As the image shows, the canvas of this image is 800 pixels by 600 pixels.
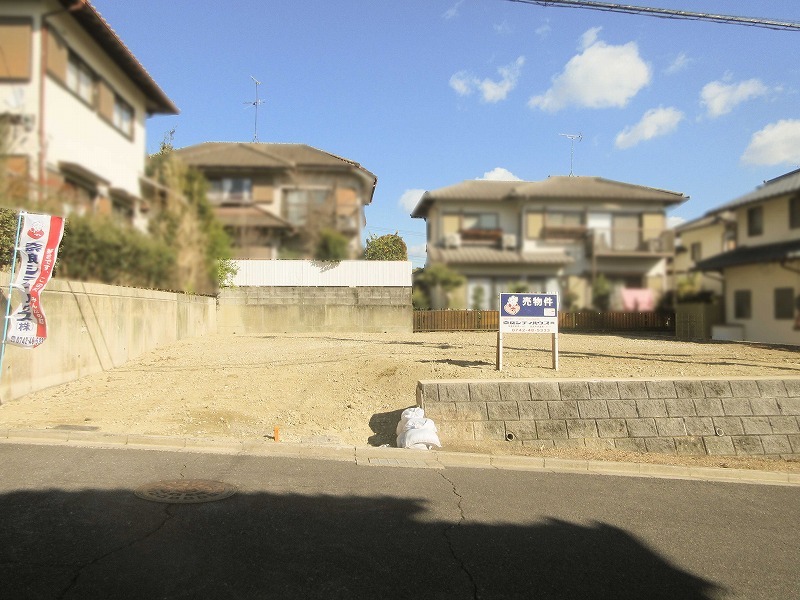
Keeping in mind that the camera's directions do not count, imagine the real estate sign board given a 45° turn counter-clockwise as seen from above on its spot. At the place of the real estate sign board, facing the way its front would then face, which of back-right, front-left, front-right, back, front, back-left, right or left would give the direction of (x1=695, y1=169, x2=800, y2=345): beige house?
left

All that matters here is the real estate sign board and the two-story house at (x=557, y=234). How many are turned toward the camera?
2

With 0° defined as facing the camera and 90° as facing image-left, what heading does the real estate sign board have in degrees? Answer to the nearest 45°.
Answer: approximately 0°

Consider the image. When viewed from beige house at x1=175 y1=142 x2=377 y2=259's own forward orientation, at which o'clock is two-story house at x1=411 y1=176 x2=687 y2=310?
The two-story house is roughly at 8 o'clock from the beige house.
